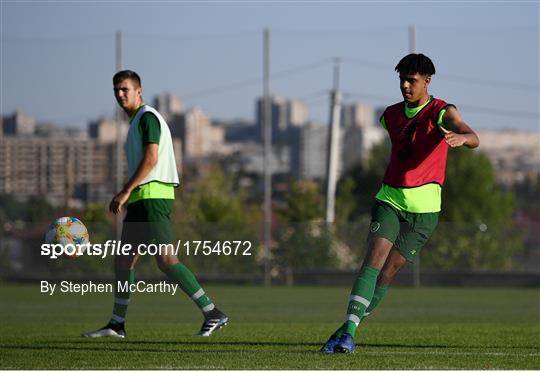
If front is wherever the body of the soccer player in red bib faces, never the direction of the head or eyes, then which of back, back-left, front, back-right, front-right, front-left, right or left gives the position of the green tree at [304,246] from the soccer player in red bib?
back-right

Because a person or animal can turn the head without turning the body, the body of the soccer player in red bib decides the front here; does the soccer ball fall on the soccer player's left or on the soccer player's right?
on the soccer player's right

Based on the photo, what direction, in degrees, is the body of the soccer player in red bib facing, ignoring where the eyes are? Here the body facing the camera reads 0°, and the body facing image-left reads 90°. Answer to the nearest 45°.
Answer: approximately 45°

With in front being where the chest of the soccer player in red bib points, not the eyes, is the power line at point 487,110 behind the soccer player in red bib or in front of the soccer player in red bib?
behind

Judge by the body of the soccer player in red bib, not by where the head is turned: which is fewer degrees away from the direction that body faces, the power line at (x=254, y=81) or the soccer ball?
the soccer ball

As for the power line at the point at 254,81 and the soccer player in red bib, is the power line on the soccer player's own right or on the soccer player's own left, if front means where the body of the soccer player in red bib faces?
on the soccer player's own right

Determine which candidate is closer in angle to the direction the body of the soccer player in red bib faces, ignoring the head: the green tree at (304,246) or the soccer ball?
the soccer ball
